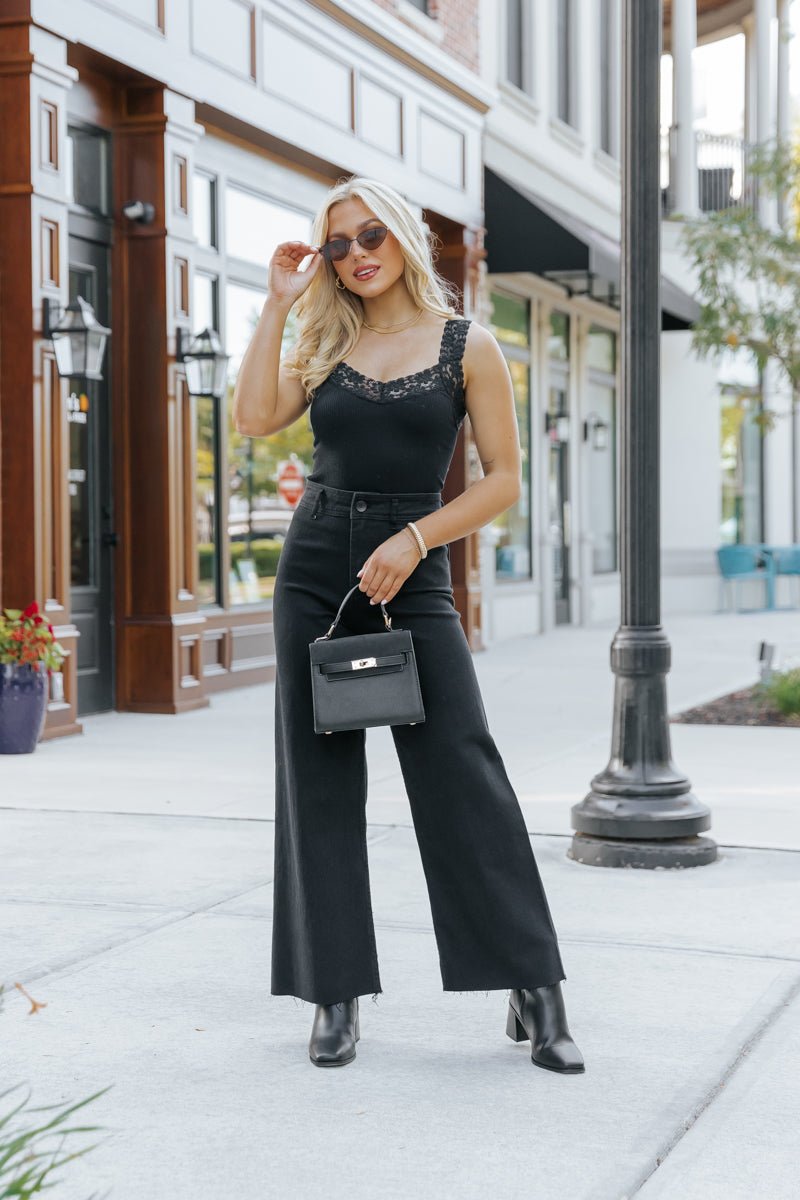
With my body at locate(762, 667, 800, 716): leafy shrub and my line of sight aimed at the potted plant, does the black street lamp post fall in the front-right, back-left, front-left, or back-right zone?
front-left

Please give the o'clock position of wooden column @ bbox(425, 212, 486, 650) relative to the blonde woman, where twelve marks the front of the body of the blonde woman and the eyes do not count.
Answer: The wooden column is roughly at 6 o'clock from the blonde woman.

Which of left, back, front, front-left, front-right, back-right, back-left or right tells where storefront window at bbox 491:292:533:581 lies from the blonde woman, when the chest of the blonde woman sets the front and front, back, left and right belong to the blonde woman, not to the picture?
back

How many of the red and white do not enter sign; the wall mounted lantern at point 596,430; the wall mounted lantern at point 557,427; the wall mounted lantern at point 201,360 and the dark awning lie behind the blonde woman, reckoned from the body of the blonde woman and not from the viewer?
5

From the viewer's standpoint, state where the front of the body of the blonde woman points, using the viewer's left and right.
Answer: facing the viewer

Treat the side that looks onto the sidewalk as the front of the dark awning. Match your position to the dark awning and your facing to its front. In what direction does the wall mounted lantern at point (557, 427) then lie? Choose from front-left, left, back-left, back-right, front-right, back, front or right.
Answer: back-left

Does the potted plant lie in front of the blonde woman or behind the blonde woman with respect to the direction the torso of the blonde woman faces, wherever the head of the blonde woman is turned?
behind

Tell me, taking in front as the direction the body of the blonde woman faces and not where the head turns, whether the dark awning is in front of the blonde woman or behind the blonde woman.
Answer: behind

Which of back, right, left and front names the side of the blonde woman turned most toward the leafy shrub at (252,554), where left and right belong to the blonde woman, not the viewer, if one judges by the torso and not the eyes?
back

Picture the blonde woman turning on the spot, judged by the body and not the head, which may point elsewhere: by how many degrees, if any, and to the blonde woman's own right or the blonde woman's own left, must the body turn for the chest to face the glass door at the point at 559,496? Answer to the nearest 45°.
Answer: approximately 180°

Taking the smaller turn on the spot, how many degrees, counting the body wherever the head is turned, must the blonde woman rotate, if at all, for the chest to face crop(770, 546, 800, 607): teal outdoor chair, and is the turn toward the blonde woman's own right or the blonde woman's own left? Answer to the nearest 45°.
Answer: approximately 180°

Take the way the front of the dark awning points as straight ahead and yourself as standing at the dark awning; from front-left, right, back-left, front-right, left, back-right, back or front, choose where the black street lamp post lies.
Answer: front-right

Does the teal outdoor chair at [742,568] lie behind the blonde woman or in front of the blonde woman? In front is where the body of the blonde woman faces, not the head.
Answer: behind

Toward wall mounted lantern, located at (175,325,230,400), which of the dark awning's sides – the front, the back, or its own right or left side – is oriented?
right

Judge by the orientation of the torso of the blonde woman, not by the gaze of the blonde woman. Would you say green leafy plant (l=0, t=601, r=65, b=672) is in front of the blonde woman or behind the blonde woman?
behind
